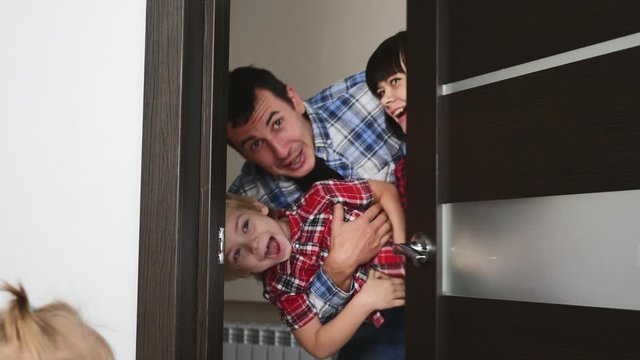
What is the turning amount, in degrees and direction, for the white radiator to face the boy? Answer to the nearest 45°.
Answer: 0° — it already faces them

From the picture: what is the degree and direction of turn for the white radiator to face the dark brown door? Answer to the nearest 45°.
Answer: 0° — it already faces it

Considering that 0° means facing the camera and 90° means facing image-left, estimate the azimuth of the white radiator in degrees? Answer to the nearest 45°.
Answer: approximately 0°
